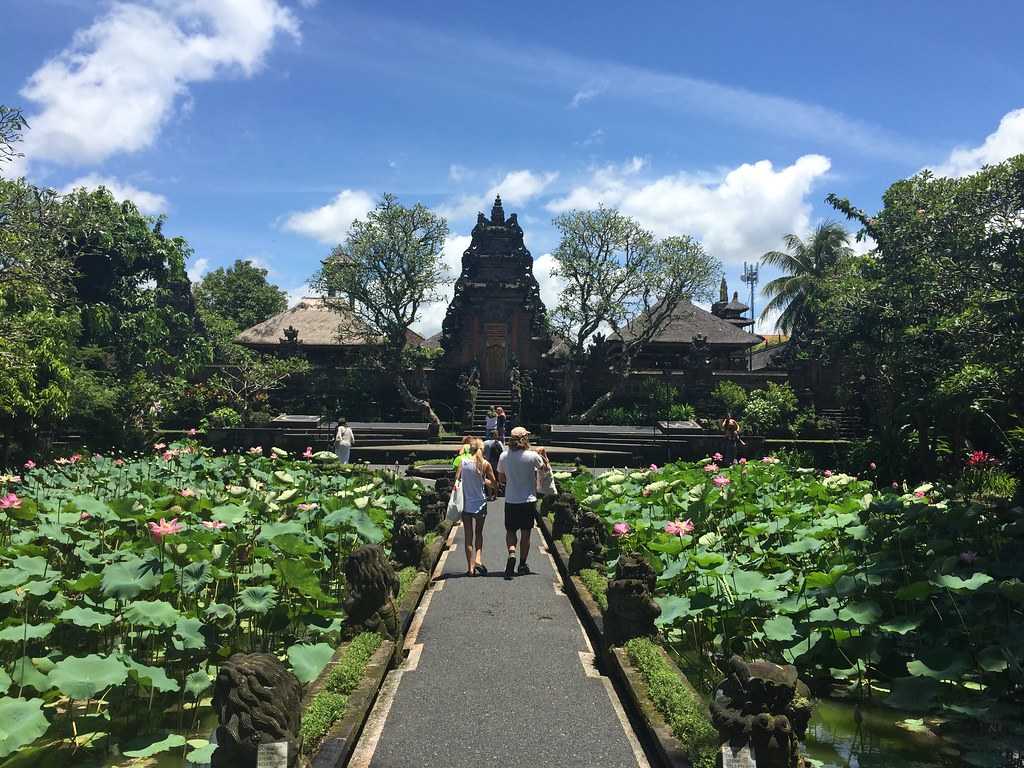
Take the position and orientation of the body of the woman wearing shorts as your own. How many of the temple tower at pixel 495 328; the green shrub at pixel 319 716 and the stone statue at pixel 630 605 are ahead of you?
1

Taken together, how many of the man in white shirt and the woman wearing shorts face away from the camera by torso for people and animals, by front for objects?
2

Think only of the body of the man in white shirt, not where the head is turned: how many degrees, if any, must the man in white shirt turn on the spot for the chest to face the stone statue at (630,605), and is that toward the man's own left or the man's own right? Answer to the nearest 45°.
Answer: approximately 180°

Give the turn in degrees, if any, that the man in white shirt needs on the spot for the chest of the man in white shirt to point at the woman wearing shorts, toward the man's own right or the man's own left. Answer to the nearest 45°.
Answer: approximately 45° to the man's own left

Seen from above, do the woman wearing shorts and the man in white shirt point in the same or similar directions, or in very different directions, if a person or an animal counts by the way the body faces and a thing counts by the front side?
same or similar directions

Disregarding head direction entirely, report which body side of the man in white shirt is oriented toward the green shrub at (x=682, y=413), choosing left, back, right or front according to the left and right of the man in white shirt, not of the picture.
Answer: front

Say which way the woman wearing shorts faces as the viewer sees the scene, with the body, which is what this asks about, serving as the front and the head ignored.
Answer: away from the camera

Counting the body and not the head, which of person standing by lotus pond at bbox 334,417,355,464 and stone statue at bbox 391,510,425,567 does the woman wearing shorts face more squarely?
the person standing by lotus pond

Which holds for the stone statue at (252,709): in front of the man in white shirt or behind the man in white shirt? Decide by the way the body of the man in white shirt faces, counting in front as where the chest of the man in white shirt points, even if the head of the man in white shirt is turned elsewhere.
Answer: behind

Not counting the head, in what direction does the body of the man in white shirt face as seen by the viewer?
away from the camera

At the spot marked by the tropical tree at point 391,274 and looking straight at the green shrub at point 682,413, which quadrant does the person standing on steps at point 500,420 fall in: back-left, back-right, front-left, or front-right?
front-right

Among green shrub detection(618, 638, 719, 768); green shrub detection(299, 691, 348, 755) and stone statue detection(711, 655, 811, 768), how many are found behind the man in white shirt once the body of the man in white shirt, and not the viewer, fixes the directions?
3

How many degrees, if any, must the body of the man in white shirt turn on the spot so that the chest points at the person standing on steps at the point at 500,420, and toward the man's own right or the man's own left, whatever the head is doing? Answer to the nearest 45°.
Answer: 0° — they already face them

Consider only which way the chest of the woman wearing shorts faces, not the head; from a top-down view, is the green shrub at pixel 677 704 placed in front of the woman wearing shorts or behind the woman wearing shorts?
behind

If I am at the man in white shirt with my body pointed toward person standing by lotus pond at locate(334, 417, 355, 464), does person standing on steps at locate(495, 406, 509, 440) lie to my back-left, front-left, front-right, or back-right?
front-right

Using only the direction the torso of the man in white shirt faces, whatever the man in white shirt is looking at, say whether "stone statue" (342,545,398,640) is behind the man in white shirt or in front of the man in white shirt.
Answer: behind
